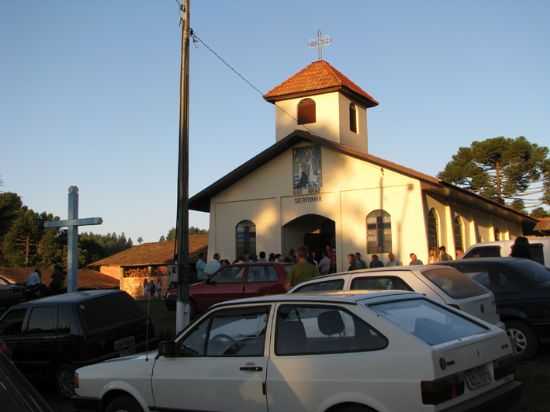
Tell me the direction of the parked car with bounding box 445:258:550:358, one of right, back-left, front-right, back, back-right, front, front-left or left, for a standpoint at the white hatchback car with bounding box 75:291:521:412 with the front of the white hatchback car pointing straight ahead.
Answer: right

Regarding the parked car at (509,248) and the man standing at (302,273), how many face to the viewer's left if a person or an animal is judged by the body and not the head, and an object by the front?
1

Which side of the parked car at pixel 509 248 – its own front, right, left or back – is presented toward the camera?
left

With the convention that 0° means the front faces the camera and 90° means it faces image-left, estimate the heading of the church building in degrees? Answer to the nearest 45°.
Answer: approximately 45°

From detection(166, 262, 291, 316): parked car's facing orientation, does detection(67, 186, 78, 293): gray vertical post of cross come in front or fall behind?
in front

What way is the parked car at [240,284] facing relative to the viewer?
to the viewer's left

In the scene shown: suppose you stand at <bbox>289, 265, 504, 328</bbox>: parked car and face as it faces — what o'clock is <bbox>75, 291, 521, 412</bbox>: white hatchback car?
The white hatchback car is roughly at 8 o'clock from the parked car.

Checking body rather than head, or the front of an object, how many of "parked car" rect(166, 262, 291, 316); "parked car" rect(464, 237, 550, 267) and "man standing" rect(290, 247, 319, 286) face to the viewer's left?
2

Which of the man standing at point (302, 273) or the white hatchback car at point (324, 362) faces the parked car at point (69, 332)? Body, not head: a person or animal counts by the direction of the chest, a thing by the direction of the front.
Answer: the white hatchback car

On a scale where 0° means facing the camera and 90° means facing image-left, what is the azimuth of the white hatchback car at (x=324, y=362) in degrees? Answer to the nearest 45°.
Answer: approximately 135°

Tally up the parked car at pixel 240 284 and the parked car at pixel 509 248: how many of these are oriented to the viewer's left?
2

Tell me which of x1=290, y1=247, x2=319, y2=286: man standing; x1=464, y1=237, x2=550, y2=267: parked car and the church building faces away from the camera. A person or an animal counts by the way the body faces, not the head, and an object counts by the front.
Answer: the man standing
